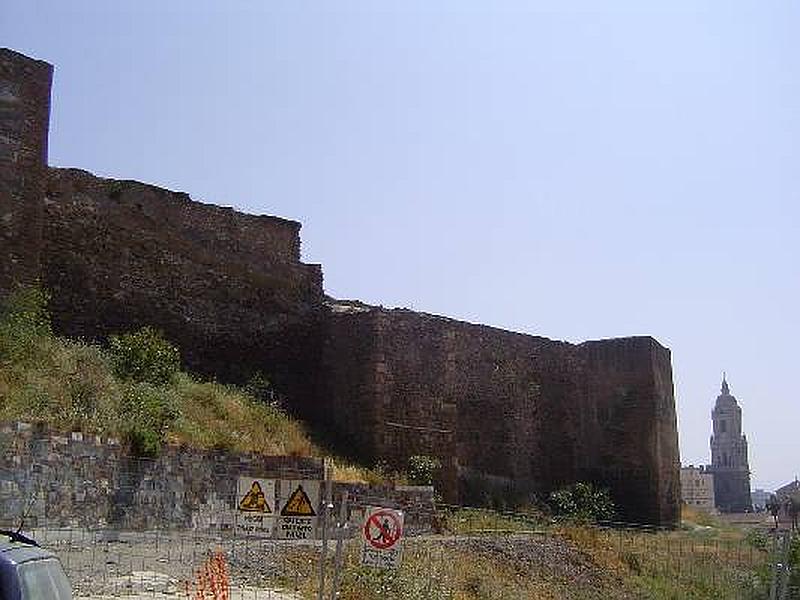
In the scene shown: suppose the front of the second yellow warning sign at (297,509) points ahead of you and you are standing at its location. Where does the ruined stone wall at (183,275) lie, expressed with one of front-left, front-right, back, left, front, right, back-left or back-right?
back

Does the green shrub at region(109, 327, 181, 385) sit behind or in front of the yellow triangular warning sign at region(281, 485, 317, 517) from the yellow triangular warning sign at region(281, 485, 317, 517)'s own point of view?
behind

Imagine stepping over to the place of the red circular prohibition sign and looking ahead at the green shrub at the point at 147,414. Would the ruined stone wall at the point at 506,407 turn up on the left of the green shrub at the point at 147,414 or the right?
right

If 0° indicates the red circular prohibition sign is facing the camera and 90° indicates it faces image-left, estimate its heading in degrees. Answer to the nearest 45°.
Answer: approximately 0°

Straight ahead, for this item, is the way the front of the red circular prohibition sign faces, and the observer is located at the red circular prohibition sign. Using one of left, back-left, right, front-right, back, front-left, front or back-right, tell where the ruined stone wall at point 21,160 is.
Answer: back-right

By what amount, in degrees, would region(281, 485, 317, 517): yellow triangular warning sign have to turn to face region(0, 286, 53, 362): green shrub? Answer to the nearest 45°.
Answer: approximately 135° to its right

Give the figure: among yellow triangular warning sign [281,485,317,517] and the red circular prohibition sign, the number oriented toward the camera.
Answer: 2

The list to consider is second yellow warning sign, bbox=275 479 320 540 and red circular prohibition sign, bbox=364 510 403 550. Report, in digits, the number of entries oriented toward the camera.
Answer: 2

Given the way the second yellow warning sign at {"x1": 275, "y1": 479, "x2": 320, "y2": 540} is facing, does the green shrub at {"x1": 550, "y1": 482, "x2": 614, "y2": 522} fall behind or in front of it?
behind

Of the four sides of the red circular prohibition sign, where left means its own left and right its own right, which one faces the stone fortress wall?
back

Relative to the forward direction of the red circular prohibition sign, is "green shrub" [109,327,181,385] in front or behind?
behind

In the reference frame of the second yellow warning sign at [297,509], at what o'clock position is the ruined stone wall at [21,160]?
The ruined stone wall is roughly at 5 o'clock from the second yellow warning sign.

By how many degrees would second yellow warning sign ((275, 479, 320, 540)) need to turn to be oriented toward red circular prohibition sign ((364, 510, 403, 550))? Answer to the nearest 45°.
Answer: approximately 90° to its left

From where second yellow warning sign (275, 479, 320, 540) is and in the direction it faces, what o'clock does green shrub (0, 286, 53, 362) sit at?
The green shrub is roughly at 5 o'clock from the second yellow warning sign.
